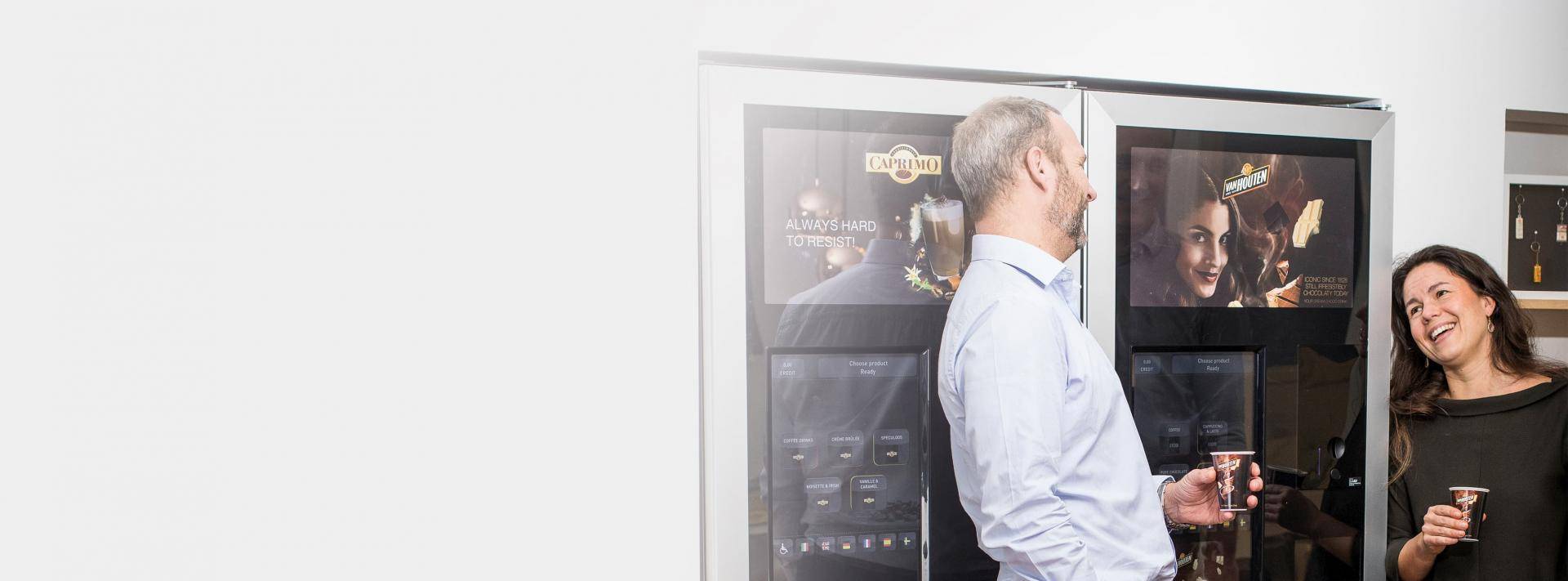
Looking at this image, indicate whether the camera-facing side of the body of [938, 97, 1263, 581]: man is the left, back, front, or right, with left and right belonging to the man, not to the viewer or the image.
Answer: right

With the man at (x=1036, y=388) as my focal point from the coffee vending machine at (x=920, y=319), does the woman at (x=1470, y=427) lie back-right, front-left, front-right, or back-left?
front-left

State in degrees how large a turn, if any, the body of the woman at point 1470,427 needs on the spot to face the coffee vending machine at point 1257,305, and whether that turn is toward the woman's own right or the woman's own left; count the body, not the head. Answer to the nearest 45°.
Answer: approximately 90° to the woman's own right

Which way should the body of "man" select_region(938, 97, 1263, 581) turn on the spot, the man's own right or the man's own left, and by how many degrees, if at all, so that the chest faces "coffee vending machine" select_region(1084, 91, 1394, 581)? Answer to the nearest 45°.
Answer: approximately 45° to the man's own left

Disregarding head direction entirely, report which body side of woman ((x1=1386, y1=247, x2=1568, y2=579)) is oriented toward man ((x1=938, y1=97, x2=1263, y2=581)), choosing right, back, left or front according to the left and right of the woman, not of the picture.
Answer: front

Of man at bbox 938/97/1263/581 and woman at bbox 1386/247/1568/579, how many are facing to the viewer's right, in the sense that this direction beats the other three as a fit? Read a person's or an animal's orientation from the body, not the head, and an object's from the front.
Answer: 1

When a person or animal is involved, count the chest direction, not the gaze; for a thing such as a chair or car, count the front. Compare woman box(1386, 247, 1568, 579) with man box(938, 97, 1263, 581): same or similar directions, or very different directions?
very different directions

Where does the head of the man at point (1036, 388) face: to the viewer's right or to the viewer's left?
to the viewer's right

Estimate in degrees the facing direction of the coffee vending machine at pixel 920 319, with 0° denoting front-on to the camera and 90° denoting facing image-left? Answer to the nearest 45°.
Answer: approximately 315°

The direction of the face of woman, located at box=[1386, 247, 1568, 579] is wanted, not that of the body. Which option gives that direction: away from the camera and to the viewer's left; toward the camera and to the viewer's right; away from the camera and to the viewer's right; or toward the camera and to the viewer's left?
toward the camera and to the viewer's left

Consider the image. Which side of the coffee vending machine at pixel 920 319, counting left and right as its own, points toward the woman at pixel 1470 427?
left
